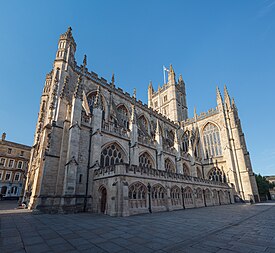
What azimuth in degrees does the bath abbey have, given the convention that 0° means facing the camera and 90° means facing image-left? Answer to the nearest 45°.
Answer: approximately 45°

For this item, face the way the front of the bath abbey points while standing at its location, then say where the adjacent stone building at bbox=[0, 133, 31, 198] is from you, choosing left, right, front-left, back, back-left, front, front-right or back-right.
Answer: right
